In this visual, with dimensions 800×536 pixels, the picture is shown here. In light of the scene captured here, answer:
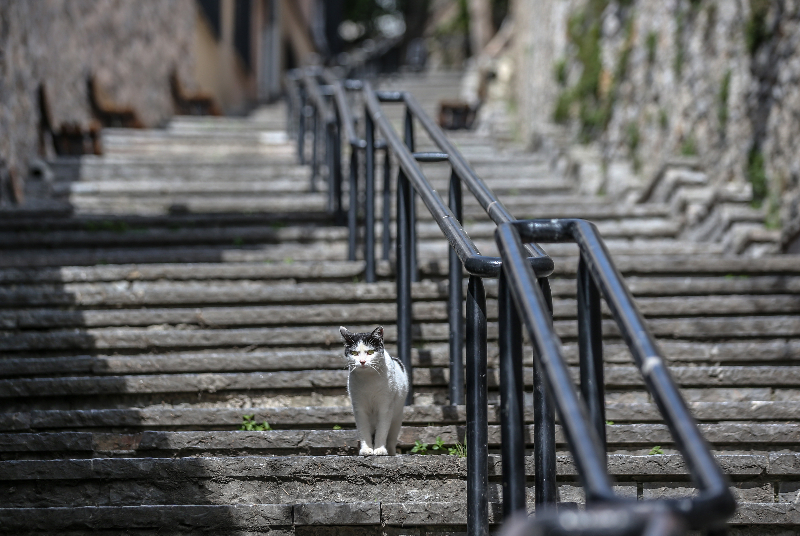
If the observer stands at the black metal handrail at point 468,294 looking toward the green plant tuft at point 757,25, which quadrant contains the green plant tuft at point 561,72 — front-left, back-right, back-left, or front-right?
front-left

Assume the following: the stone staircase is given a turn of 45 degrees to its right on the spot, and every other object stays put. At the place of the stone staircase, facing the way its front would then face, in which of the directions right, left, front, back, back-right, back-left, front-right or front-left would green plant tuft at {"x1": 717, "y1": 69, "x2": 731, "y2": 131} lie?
back

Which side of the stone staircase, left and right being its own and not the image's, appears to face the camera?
front

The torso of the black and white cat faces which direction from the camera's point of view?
toward the camera

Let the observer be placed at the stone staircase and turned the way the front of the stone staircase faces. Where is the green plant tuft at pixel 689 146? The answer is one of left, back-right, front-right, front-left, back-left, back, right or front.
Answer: back-left

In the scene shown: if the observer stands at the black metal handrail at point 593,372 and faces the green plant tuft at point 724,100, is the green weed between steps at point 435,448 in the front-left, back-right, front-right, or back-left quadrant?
front-left

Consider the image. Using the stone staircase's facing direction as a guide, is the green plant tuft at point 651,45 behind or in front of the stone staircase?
behind

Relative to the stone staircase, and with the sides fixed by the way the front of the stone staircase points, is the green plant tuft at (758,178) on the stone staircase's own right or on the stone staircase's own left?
on the stone staircase's own left

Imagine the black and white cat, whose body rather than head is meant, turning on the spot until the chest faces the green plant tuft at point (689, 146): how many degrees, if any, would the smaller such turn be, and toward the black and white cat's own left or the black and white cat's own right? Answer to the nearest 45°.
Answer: approximately 135° to the black and white cat's own left
